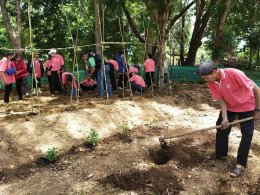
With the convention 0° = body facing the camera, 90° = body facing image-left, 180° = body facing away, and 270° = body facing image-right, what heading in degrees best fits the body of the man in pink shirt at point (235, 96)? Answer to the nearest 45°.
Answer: approximately 45°

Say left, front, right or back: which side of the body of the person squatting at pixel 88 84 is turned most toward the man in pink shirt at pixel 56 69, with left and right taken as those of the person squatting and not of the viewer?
right

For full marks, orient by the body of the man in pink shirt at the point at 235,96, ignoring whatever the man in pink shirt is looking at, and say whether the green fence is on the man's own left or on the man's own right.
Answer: on the man's own right

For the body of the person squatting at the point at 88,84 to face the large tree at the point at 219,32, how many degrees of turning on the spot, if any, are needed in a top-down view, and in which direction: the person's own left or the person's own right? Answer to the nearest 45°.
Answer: approximately 90° to the person's own left

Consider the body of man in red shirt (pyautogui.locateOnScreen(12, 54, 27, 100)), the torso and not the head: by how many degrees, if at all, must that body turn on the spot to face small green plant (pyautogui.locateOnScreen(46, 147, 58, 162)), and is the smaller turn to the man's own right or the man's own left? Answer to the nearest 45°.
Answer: approximately 45° to the man's own left

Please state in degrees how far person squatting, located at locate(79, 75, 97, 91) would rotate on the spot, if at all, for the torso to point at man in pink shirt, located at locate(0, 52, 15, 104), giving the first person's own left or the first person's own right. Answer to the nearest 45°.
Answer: approximately 45° to the first person's own right
